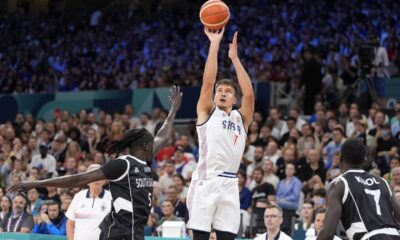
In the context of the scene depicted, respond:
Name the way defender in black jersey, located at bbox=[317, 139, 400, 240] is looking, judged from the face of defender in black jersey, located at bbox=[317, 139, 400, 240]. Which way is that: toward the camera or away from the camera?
away from the camera

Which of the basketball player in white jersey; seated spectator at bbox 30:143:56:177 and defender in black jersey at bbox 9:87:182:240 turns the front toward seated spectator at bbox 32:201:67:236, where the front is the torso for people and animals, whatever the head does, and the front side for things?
seated spectator at bbox 30:143:56:177

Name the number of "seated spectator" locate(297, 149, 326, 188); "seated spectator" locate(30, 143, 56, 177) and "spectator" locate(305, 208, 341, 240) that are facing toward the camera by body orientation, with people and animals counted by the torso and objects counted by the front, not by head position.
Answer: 3

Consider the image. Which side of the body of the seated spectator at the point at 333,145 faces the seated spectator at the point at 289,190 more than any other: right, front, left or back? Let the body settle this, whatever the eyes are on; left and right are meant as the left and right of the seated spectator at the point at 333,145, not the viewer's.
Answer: front

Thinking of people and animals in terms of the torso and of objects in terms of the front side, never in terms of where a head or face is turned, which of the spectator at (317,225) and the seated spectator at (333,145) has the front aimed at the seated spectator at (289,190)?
the seated spectator at (333,145)

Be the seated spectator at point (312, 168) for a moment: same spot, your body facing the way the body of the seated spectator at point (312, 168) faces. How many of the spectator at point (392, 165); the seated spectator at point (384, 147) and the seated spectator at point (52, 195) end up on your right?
1

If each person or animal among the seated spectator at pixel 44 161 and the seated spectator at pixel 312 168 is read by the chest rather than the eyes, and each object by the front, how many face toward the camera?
2

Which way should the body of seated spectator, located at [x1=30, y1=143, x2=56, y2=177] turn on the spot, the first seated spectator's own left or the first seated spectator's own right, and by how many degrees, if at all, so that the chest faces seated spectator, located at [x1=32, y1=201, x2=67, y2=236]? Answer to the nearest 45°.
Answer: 0° — they already face them

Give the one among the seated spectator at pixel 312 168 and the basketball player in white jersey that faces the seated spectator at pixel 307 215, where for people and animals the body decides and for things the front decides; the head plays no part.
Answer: the seated spectator at pixel 312 168

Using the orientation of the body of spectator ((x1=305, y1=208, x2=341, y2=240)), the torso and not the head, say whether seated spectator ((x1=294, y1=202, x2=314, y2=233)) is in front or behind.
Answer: behind

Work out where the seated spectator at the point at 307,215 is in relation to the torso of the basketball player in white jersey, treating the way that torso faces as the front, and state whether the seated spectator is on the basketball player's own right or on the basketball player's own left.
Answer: on the basketball player's own left

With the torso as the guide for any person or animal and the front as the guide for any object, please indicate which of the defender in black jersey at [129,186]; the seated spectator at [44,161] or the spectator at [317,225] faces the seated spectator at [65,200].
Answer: the seated spectator at [44,161]

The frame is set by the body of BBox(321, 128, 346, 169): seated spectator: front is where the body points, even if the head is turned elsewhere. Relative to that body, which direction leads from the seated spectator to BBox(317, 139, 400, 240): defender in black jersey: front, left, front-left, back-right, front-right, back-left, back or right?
front-left

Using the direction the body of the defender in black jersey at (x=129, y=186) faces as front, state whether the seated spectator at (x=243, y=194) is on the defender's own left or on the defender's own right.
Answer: on the defender's own left
